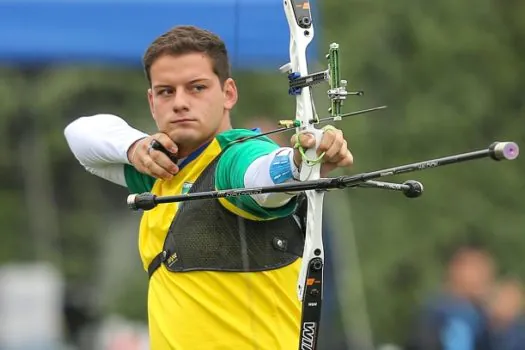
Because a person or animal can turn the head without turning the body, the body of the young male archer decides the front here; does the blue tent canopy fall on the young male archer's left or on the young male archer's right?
on the young male archer's right

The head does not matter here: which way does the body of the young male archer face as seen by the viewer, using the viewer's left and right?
facing the viewer and to the left of the viewer

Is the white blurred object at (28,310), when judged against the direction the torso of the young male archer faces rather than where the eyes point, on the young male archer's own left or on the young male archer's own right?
on the young male archer's own right
